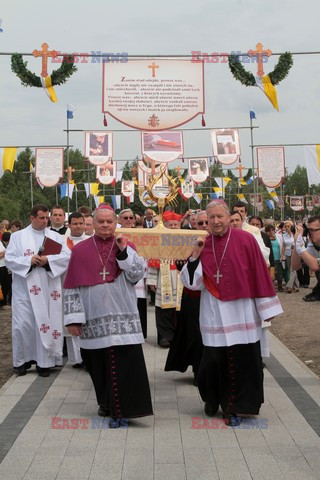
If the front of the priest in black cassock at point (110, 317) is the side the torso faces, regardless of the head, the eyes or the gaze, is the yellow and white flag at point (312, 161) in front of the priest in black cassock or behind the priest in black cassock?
behind

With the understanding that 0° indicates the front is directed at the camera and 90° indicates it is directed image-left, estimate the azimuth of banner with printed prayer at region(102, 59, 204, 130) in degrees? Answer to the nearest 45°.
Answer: approximately 0°

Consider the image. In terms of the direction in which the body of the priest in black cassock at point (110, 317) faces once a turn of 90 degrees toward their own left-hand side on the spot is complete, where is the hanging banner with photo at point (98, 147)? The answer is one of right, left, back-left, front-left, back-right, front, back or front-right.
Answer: left

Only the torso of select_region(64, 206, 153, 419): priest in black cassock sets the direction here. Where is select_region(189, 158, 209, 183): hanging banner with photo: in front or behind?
behind

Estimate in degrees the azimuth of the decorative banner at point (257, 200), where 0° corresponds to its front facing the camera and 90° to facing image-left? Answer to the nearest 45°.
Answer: approximately 0°
